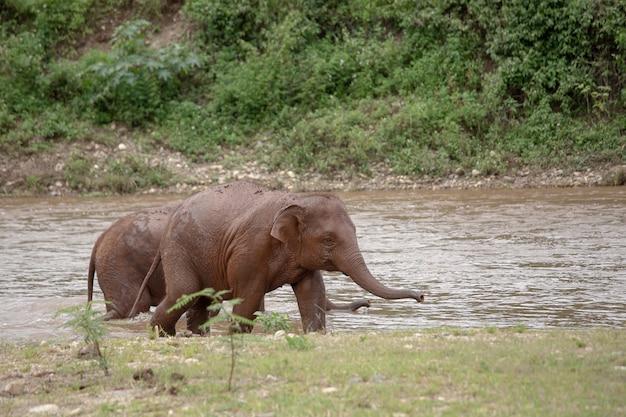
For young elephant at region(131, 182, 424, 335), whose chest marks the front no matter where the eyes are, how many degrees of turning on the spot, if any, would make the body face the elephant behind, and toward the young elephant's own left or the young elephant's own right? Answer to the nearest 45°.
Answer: approximately 135° to the young elephant's own left

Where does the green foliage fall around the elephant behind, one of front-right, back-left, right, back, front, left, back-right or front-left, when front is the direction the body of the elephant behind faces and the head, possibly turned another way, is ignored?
left

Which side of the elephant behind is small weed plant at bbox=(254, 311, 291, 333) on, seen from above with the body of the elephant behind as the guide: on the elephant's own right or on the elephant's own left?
on the elephant's own right

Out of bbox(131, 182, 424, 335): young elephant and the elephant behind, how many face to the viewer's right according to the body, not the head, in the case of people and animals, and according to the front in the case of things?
2

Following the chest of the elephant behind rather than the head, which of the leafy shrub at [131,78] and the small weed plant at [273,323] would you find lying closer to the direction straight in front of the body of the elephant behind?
the small weed plant

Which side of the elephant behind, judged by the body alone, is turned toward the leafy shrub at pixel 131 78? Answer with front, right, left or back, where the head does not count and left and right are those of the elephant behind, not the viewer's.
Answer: left

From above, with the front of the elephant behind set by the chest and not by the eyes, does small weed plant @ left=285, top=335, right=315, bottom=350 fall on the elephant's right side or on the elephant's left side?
on the elephant's right side

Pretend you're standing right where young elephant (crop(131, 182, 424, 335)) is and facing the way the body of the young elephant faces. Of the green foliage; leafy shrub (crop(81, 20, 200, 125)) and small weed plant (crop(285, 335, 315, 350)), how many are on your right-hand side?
1

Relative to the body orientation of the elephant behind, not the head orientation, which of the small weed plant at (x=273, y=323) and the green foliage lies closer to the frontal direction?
the small weed plant

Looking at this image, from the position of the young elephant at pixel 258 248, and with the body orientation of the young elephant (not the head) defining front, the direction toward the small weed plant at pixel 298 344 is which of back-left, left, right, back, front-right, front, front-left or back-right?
right

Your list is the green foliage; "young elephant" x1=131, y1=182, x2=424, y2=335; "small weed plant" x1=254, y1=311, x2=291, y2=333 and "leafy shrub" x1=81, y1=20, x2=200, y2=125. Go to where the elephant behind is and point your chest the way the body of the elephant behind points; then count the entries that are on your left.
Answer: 2

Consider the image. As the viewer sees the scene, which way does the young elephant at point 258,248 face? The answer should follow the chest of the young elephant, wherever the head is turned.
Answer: to the viewer's right

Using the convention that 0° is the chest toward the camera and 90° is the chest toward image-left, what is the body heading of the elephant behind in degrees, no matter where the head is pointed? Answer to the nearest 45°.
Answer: approximately 270°

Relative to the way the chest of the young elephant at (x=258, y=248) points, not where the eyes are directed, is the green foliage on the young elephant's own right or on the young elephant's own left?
on the young elephant's own left
